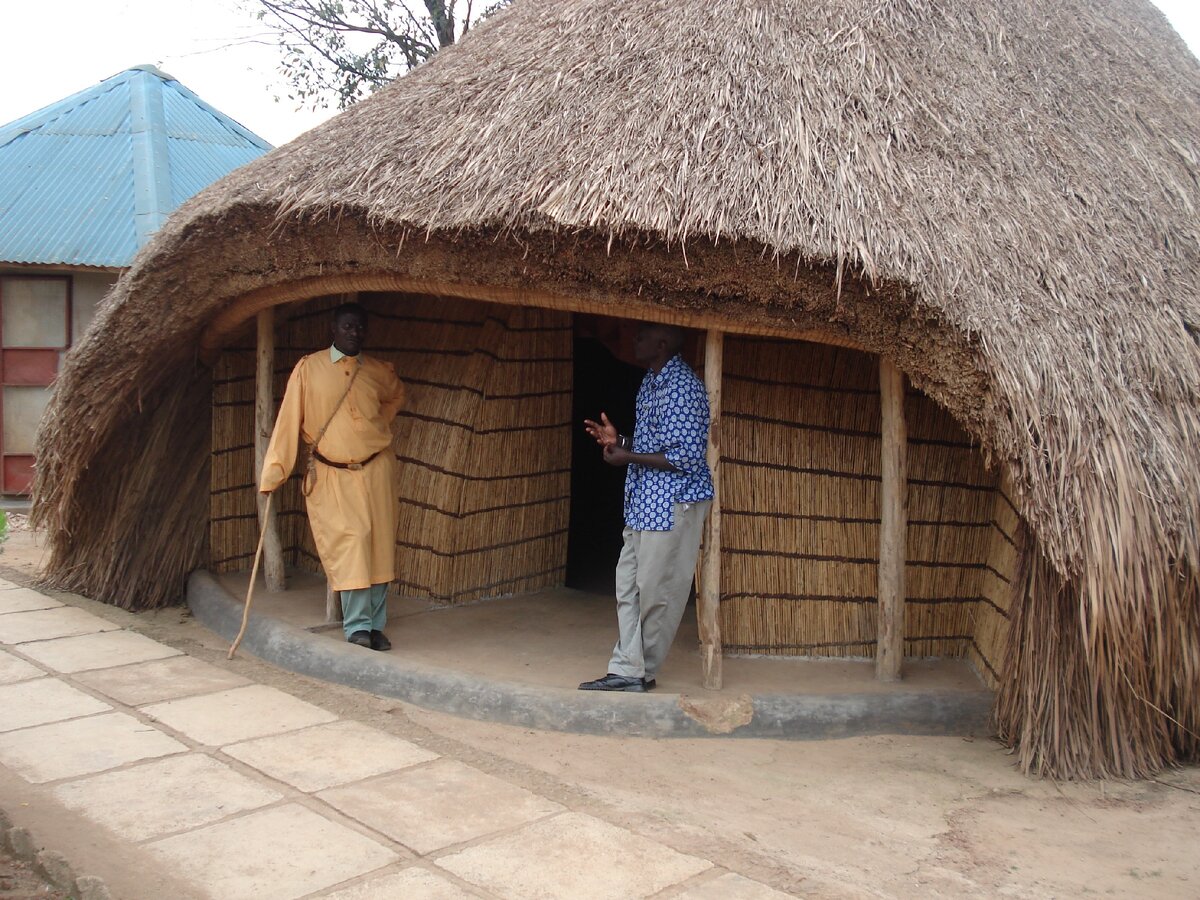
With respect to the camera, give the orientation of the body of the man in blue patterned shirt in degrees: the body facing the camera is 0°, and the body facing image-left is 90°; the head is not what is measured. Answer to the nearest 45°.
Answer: approximately 90°

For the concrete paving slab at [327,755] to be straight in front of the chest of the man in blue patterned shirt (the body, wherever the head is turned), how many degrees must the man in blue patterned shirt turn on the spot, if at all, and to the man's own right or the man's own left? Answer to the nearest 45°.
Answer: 0° — they already face it

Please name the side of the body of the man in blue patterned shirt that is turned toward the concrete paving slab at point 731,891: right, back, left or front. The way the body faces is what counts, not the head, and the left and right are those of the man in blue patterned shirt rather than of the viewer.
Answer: left

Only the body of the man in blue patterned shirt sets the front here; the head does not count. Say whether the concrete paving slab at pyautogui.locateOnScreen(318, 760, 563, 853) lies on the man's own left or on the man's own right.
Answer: on the man's own left

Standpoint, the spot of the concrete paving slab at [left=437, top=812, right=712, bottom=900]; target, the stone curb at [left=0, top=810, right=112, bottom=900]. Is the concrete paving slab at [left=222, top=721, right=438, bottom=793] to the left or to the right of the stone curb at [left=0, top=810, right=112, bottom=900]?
right

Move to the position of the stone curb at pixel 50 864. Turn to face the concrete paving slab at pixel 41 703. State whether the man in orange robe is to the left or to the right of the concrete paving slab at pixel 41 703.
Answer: right

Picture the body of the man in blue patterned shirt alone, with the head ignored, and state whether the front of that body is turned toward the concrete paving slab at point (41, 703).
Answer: yes

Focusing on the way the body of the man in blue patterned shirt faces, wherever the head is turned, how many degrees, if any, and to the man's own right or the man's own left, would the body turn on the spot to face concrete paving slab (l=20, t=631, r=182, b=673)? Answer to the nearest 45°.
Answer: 0° — they already face it

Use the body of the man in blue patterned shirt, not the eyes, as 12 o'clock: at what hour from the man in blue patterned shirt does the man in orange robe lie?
The man in orange robe is roughly at 1 o'clock from the man in blue patterned shirt.

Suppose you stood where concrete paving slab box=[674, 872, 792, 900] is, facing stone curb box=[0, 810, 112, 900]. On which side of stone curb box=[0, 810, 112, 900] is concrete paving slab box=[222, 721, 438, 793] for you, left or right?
right

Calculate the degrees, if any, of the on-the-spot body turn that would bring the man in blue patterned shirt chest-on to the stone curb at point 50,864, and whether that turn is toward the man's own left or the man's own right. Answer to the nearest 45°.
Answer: approximately 45° to the man's own left
